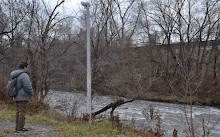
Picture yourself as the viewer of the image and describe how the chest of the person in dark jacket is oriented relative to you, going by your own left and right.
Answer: facing to the right of the viewer
